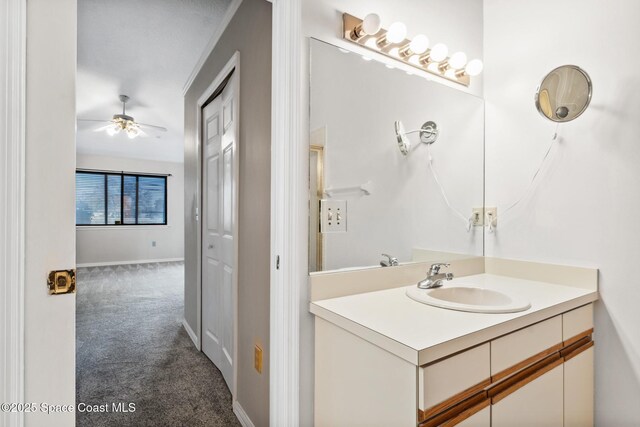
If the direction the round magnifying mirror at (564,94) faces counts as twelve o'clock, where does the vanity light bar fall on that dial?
The vanity light bar is roughly at 2 o'clock from the round magnifying mirror.

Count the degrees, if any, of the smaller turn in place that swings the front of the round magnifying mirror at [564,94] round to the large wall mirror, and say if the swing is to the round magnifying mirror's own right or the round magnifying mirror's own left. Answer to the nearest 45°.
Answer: approximately 45° to the round magnifying mirror's own right

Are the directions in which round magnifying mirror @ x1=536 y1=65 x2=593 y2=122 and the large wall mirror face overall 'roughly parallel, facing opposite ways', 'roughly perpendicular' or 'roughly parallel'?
roughly perpendicular

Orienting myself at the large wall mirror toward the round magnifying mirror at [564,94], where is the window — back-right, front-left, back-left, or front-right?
back-left
